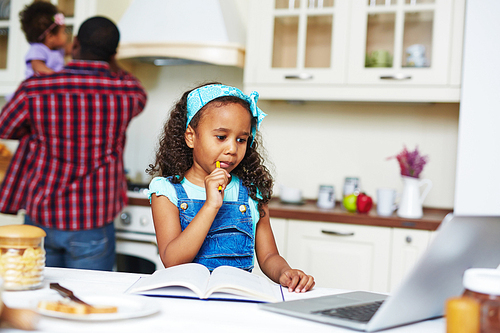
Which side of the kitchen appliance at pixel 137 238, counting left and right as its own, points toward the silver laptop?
front

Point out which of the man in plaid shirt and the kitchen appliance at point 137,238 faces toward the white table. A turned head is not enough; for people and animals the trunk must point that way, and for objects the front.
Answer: the kitchen appliance

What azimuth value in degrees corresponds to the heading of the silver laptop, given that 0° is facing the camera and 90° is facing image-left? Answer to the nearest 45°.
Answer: approximately 135°

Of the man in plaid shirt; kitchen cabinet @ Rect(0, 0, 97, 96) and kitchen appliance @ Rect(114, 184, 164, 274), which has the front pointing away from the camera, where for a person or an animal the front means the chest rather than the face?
the man in plaid shirt

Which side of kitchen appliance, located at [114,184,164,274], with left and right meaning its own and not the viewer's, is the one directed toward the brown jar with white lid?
front

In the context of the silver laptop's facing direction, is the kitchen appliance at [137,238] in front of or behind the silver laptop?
in front

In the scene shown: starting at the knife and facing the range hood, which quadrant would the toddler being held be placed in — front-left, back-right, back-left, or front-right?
front-left

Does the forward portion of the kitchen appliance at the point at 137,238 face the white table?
yes

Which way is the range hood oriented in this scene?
toward the camera

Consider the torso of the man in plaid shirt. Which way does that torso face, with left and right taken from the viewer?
facing away from the viewer

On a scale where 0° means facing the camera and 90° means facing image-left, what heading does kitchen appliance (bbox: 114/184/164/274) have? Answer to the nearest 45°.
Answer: approximately 0°

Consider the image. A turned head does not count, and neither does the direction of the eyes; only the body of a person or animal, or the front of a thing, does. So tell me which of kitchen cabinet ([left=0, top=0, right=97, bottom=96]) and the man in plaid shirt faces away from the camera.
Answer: the man in plaid shirt
